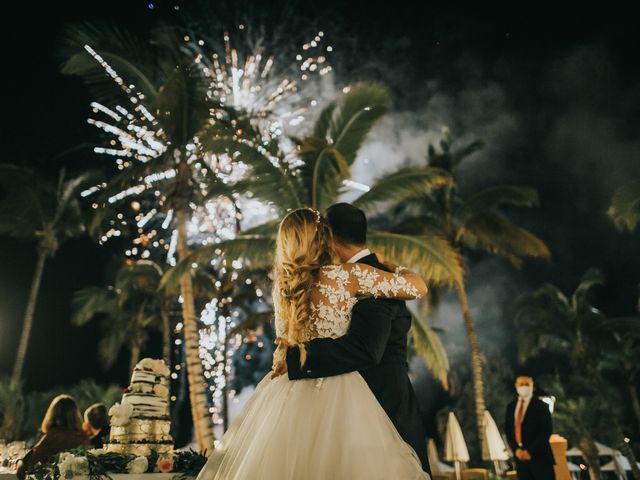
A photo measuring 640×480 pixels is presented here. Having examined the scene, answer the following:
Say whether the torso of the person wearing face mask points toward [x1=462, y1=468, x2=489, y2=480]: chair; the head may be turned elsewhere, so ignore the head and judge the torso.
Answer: no

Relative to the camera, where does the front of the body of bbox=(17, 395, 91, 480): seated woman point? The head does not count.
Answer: away from the camera

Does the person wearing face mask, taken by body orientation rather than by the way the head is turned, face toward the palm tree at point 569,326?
no

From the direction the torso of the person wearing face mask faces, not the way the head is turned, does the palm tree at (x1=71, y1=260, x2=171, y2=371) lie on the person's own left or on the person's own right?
on the person's own right

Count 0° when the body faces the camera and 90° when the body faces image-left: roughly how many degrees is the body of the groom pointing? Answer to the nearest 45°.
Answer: approximately 135°

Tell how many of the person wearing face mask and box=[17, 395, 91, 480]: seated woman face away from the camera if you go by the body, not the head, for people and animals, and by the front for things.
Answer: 1

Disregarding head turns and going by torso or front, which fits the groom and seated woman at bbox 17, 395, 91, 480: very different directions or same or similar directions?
same or similar directions

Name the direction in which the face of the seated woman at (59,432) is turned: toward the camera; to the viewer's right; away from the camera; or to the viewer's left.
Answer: away from the camera

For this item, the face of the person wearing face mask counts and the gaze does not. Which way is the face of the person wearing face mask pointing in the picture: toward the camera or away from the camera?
toward the camera
